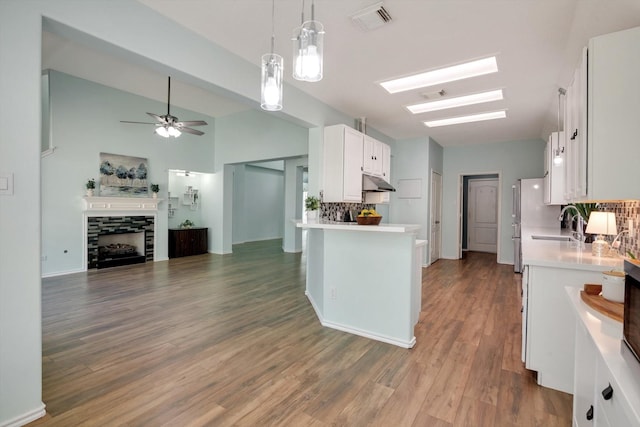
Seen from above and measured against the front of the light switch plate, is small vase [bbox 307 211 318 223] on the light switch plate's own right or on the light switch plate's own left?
on the light switch plate's own left

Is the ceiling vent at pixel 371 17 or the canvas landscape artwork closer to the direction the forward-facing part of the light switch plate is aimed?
the ceiling vent

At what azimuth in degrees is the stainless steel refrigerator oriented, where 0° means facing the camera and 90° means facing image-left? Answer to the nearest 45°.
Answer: approximately 90°

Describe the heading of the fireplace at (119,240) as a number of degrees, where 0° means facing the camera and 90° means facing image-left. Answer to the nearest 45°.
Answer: approximately 315°

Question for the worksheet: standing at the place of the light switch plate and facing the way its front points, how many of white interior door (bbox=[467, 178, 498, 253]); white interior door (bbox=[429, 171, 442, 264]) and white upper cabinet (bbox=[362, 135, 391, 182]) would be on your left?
3

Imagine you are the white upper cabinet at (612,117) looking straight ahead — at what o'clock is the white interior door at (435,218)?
The white interior door is roughly at 2 o'clock from the white upper cabinet.

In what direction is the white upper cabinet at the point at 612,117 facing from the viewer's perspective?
to the viewer's left

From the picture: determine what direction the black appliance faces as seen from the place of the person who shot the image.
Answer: facing to the left of the viewer
